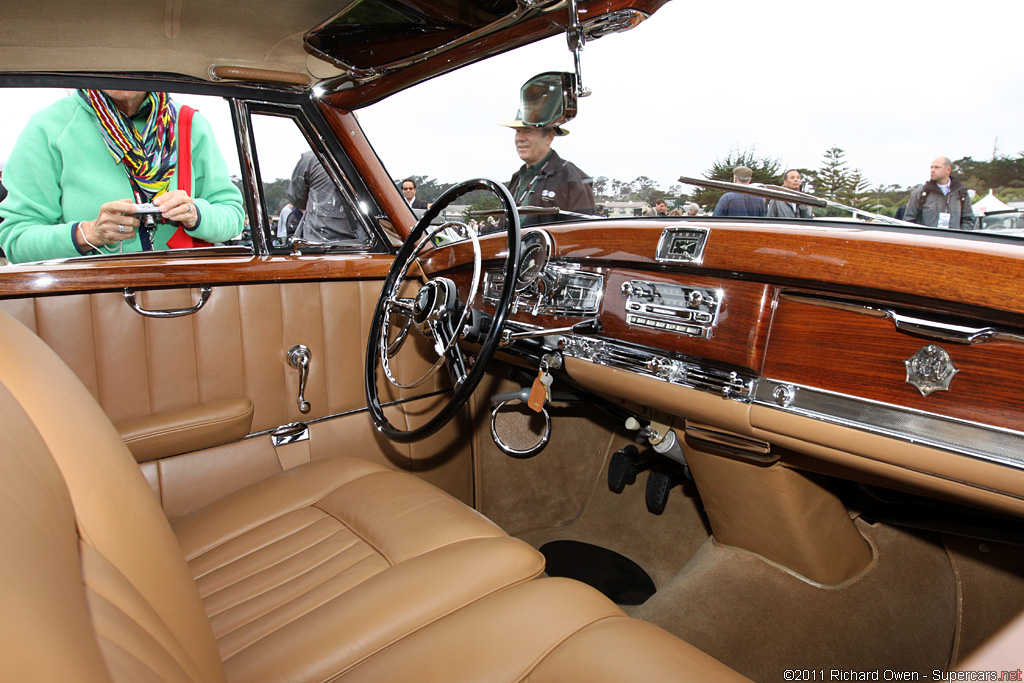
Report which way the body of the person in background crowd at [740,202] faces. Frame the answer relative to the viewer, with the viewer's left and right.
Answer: facing away from the viewer

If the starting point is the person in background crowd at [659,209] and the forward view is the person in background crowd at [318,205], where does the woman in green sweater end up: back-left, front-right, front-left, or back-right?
front-left

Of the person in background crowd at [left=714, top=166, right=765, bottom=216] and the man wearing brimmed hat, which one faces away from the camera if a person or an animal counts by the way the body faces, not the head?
the person in background crowd

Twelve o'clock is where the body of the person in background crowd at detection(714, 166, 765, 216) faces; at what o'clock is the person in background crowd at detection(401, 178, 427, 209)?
the person in background crowd at detection(401, 178, 427, 209) is roughly at 10 o'clock from the person in background crowd at detection(714, 166, 765, 216).

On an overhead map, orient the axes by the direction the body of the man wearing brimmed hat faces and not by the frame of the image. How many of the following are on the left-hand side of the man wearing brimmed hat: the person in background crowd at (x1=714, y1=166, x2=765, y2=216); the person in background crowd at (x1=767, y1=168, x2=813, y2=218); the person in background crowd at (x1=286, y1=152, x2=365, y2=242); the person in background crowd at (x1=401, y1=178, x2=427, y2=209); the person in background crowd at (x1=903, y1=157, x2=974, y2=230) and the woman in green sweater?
3

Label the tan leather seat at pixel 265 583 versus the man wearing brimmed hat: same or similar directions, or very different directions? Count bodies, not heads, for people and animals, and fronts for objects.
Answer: very different directions

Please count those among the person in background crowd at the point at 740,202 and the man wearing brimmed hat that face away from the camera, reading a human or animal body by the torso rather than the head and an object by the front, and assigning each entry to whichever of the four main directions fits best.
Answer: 1

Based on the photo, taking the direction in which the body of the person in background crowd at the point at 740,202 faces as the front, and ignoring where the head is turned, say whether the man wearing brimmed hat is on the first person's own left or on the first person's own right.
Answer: on the first person's own left

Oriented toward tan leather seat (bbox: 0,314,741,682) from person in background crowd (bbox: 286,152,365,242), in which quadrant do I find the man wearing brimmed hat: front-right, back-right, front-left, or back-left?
front-left

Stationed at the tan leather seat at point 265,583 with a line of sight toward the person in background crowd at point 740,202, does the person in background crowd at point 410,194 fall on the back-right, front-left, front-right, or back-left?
front-left

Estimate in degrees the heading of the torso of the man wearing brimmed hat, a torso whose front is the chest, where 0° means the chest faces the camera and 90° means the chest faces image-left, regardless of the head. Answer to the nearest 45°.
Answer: approximately 45°

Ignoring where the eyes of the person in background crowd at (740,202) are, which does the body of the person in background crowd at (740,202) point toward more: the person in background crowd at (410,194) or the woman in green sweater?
the person in background crowd

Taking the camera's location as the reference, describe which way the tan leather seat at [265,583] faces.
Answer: facing away from the viewer and to the right of the viewer
